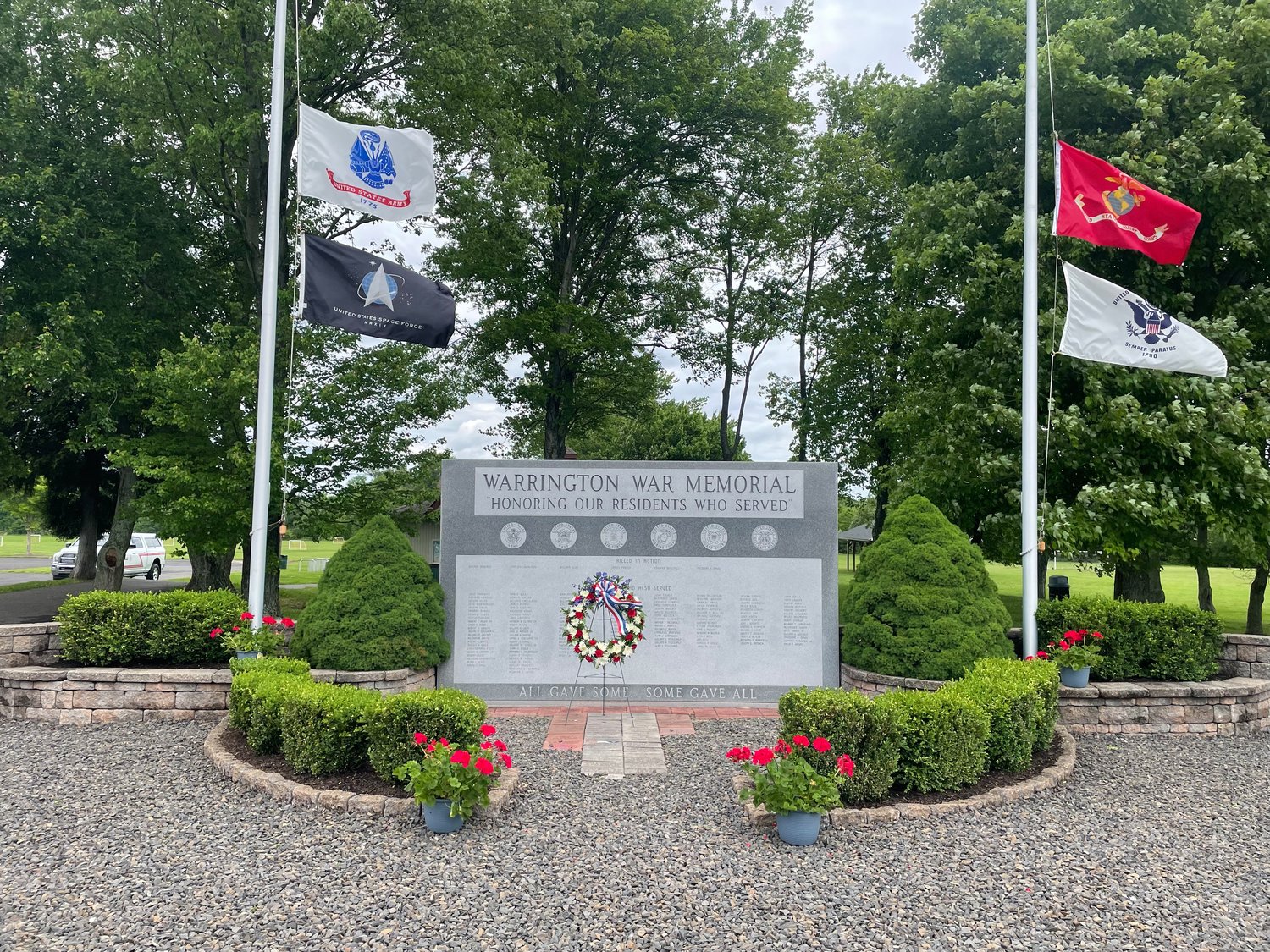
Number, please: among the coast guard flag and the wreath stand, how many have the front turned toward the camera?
2

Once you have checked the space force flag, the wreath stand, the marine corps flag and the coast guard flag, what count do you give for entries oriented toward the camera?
4

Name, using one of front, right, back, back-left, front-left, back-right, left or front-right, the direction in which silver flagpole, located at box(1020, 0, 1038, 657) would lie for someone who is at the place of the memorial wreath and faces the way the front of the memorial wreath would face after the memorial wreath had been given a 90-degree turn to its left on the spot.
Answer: front

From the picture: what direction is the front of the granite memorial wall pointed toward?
toward the camera

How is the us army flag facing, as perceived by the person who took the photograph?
facing the viewer

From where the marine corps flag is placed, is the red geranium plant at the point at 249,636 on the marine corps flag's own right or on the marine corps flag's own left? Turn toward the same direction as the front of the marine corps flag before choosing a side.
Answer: on the marine corps flag's own right

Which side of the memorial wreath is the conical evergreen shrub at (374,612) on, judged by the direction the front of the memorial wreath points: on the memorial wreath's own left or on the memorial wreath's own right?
on the memorial wreath's own right

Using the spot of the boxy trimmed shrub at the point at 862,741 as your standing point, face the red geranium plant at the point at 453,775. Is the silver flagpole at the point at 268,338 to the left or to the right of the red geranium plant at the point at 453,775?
right

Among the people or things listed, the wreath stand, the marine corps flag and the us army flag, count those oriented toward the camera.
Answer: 3

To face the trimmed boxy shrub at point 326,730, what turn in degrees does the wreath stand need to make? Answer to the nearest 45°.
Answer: approximately 45° to its right
